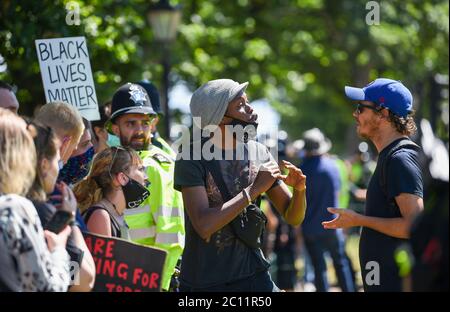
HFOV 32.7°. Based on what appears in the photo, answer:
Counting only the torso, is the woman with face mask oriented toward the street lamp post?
no

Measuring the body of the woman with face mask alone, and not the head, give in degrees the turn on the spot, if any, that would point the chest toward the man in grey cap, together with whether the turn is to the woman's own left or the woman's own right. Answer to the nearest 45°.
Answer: approximately 45° to the woman's own right

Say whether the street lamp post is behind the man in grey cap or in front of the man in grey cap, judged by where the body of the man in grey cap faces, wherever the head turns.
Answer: behind

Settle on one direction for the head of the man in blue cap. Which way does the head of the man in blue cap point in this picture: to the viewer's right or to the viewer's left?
to the viewer's left

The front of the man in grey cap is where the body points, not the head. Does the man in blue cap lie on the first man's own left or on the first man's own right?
on the first man's own left

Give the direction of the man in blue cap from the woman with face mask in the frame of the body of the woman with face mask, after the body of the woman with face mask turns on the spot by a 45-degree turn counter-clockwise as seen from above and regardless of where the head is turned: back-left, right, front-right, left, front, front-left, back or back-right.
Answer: front-right

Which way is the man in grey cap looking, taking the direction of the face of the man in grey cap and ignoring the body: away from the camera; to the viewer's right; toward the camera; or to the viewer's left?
to the viewer's right

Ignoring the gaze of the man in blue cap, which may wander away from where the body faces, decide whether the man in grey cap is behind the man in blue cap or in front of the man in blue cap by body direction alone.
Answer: in front

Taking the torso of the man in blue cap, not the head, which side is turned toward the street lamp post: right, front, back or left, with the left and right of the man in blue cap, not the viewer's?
right

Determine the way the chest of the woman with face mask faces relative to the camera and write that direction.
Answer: to the viewer's right

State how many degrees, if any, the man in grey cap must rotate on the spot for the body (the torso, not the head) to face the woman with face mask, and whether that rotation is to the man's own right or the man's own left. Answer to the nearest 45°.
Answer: approximately 135° to the man's own right

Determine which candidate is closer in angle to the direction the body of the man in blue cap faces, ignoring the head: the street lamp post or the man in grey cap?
the man in grey cap

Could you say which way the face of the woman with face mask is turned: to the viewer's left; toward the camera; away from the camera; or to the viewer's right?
to the viewer's right

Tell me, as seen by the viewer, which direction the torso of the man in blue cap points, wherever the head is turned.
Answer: to the viewer's left

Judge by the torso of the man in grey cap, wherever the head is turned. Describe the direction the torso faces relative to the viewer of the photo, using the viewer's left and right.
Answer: facing the viewer and to the right of the viewer
